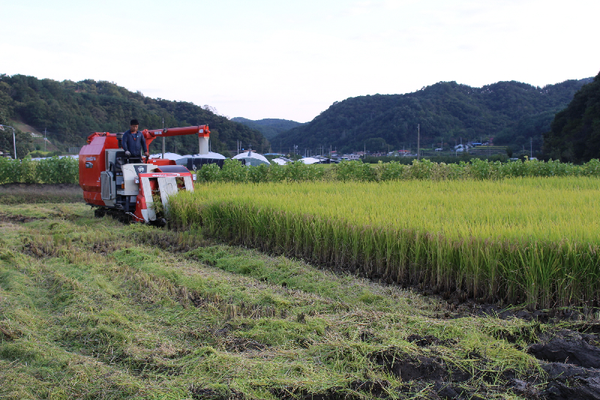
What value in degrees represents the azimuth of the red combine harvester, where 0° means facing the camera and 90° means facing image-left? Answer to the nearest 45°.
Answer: approximately 315°
